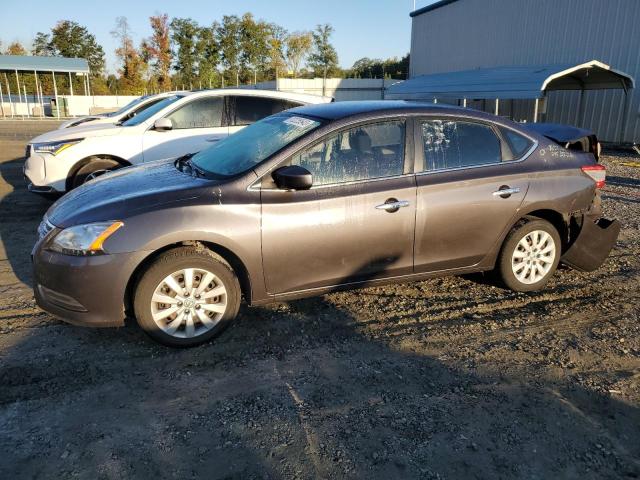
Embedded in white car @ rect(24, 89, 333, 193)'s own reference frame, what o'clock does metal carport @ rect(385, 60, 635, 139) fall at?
The metal carport is roughly at 5 o'clock from the white car.

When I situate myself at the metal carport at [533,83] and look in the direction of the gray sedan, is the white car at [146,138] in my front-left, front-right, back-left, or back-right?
front-right

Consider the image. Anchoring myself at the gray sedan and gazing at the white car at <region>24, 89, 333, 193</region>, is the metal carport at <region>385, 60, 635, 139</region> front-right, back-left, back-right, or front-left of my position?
front-right

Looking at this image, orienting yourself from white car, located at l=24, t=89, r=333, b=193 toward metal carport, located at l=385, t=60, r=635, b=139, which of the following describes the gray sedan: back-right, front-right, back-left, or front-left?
back-right

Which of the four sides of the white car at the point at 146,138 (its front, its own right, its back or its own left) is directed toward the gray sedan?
left

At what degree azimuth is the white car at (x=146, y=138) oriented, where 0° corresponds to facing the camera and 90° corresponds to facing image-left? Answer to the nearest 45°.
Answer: approximately 90°
